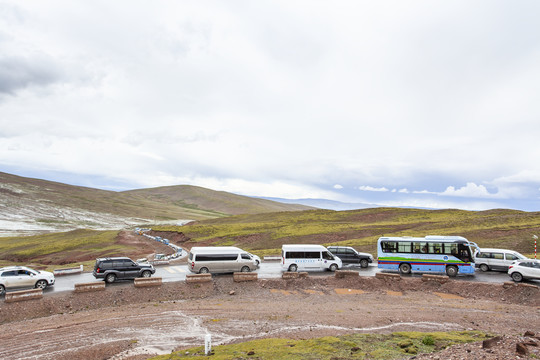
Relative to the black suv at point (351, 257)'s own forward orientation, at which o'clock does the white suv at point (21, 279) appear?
The white suv is roughly at 5 o'clock from the black suv.

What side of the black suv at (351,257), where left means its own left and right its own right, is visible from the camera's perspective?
right

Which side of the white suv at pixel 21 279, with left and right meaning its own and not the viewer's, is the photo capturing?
right

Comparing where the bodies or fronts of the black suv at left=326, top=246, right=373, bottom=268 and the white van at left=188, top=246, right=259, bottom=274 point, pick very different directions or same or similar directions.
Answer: same or similar directions

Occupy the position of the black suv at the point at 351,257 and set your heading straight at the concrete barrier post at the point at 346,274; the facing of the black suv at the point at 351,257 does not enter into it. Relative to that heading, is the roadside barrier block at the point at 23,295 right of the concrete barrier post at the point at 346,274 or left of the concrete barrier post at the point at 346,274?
right

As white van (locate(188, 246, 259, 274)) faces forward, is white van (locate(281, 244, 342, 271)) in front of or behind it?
in front

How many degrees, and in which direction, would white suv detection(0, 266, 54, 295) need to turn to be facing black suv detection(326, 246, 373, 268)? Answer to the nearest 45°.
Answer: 0° — it already faces it

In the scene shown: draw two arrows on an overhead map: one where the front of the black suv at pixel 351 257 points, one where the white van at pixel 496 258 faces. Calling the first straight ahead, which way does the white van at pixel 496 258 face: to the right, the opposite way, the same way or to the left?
the same way

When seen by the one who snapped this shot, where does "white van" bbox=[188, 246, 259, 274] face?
facing to the right of the viewer

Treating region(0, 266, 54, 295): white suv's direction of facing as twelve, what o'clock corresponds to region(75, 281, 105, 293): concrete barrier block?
The concrete barrier block is roughly at 1 o'clock from the white suv.

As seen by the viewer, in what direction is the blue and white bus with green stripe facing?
to the viewer's right

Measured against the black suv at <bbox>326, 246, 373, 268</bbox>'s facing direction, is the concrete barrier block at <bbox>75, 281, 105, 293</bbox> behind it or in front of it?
behind

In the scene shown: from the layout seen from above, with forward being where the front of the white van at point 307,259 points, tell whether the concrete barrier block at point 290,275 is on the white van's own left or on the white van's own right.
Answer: on the white van's own right

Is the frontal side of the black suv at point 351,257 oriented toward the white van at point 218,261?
no

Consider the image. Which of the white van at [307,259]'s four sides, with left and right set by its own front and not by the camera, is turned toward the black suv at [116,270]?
back

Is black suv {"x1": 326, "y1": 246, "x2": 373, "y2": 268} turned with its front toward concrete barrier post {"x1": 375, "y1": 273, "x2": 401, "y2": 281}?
no

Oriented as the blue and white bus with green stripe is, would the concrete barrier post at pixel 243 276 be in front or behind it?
behind
